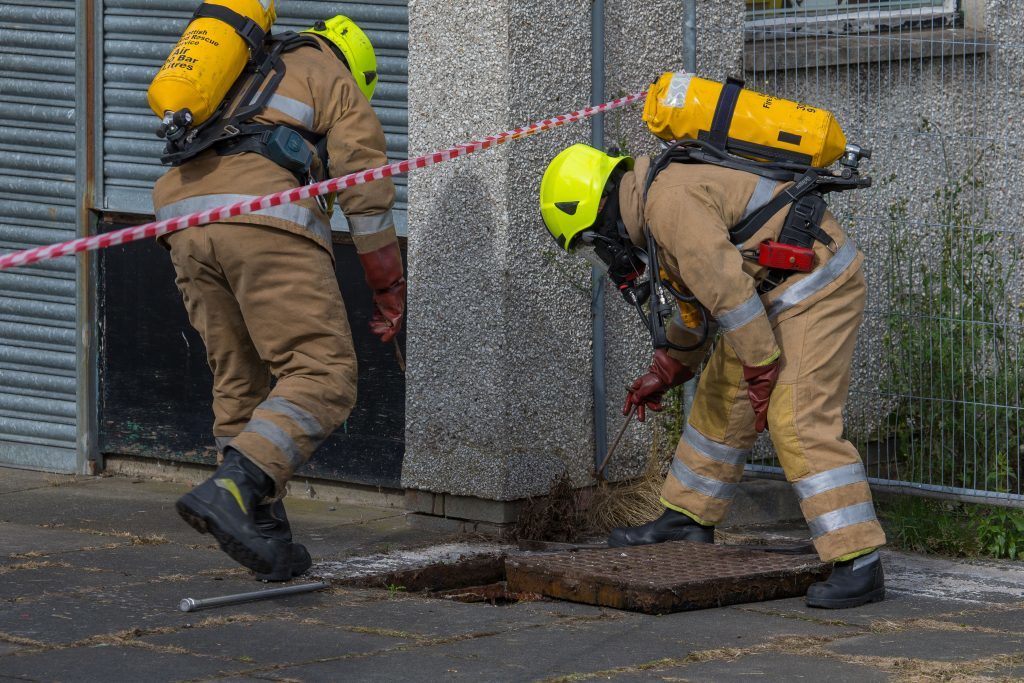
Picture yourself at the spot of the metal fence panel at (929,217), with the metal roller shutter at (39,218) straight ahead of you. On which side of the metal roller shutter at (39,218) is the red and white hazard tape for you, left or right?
left

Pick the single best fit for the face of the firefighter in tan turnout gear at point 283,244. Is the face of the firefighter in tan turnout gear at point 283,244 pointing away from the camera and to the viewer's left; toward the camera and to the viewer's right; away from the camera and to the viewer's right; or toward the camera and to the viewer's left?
away from the camera and to the viewer's right

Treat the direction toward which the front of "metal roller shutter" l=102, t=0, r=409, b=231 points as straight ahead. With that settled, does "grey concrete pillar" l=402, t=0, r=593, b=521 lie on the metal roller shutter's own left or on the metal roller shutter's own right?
on the metal roller shutter's own left

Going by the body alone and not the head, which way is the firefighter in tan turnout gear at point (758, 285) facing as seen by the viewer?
to the viewer's left

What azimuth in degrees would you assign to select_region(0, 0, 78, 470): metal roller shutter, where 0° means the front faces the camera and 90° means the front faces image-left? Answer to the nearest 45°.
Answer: approximately 0°

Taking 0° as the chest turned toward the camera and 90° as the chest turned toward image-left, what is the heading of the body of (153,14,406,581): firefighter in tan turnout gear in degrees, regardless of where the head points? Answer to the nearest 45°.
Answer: approximately 225°

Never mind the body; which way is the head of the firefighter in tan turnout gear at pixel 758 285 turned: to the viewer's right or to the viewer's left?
to the viewer's left

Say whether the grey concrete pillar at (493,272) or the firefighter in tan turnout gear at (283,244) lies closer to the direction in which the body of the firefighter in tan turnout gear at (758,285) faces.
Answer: the firefighter in tan turnout gear

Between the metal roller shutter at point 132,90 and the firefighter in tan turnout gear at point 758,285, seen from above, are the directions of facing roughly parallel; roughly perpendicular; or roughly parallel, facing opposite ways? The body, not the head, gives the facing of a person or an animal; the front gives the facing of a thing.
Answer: roughly perpendicular

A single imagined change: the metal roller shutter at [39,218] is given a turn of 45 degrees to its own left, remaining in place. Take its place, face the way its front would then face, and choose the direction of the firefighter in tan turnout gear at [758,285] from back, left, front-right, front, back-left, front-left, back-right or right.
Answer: front

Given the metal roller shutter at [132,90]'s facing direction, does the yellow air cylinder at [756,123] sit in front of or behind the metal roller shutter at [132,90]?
in front
